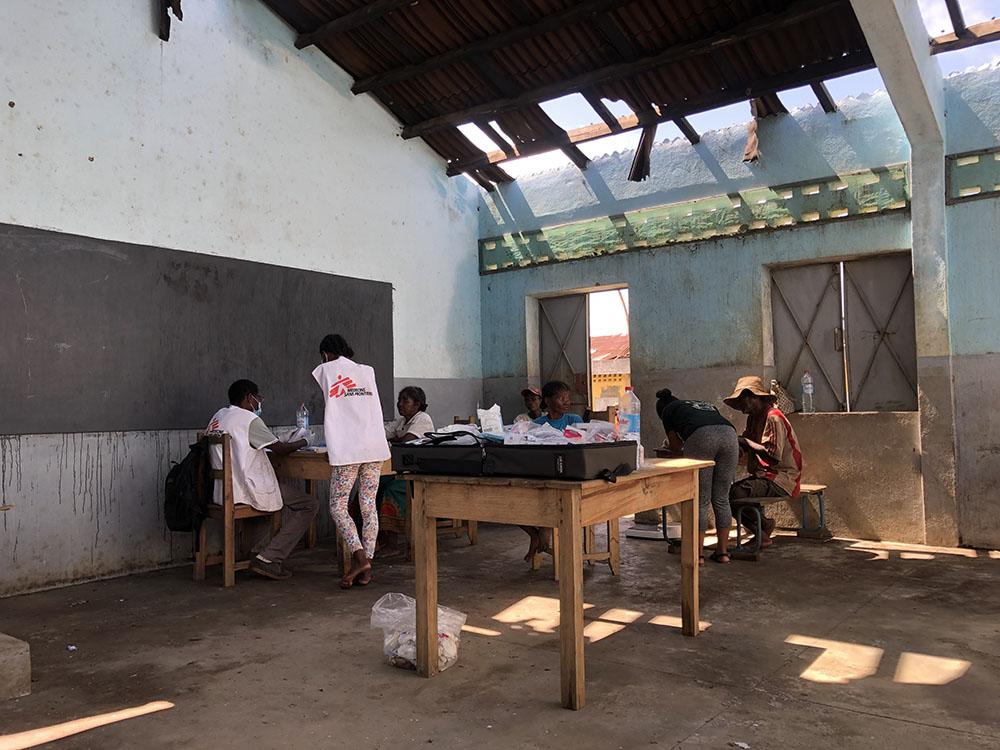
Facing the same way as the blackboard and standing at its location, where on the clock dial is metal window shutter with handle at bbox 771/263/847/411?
The metal window shutter with handle is roughly at 11 o'clock from the blackboard.

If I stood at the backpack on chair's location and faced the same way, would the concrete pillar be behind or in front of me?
behind

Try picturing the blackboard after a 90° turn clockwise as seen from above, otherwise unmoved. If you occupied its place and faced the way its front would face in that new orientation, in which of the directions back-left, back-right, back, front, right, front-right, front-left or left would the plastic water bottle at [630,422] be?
left

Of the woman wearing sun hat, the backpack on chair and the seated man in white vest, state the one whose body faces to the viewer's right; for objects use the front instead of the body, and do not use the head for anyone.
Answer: the seated man in white vest

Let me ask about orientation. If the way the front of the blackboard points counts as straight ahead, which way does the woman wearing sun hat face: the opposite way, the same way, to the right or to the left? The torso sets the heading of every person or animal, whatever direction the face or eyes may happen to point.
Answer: the opposite way

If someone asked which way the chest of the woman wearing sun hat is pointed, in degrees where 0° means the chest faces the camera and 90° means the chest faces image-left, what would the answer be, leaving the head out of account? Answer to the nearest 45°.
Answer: approximately 90°

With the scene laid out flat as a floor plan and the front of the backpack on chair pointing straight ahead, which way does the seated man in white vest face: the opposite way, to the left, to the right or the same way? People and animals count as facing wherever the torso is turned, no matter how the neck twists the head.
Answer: the opposite way

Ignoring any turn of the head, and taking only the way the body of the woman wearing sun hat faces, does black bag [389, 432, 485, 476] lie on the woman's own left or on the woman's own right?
on the woman's own left

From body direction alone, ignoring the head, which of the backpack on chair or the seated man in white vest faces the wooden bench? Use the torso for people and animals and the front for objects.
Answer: the seated man in white vest

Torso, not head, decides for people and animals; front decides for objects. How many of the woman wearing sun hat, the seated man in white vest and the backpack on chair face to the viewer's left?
2

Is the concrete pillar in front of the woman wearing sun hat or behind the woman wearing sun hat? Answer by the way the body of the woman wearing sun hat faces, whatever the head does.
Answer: behind

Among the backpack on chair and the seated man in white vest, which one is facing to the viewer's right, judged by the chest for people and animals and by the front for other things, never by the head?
the seated man in white vest

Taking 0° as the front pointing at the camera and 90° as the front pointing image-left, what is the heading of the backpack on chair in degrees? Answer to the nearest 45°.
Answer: approximately 90°

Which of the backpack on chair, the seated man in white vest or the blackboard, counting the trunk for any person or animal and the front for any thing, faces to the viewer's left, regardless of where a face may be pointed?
the backpack on chair

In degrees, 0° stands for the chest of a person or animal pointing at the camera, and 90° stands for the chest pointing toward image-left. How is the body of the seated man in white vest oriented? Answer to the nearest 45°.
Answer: approximately 270°

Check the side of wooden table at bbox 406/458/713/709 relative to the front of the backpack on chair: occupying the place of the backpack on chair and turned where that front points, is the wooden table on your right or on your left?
on your left

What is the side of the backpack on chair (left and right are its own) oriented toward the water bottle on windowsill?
back

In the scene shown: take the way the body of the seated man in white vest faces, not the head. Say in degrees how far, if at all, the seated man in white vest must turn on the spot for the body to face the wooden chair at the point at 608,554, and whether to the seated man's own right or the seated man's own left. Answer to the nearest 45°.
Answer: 0° — they already face it

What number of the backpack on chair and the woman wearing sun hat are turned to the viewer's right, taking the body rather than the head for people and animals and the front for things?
0

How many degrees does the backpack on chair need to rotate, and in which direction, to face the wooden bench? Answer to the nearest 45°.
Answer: approximately 180°

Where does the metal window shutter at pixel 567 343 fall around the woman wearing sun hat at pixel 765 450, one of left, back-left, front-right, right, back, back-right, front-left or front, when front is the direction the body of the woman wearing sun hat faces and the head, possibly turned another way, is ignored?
front-right
